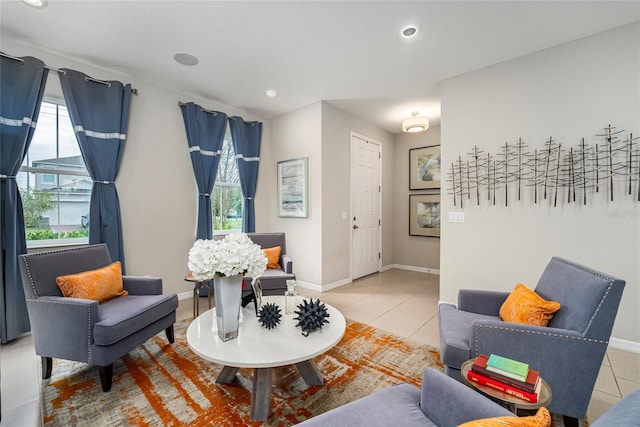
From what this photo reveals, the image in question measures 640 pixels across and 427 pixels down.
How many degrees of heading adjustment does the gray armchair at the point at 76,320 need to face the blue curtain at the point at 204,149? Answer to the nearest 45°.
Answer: approximately 90° to its left

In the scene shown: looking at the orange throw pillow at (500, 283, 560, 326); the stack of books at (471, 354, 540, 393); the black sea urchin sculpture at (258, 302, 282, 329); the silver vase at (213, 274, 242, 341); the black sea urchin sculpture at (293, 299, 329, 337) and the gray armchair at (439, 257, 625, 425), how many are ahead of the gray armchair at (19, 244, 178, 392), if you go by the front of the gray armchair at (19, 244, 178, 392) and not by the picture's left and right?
6

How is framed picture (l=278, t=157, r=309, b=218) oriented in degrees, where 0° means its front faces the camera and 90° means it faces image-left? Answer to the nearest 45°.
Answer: approximately 45°

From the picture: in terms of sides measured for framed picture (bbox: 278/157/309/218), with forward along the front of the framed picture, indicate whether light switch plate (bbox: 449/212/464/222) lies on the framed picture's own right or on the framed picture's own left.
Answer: on the framed picture's own left

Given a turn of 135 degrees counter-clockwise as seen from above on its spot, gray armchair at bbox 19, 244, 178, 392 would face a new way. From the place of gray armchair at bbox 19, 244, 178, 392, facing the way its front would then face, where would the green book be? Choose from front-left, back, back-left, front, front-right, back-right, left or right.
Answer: back-right

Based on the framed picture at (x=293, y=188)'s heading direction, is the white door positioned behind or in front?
behind
